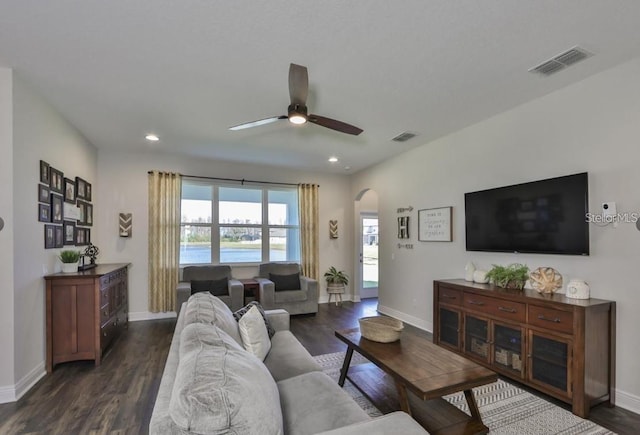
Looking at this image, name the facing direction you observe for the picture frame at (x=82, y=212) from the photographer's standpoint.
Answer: facing the viewer and to the right of the viewer

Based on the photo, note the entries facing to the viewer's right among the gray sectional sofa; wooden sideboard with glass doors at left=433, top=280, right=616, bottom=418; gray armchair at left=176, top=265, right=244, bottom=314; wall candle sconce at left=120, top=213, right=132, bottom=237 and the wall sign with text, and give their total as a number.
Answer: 1

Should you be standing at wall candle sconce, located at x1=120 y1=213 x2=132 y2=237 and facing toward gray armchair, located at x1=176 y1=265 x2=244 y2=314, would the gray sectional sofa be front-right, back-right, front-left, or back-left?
front-right

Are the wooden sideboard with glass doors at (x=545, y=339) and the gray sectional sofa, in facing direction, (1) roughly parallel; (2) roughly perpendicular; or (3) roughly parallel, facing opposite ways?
roughly parallel, facing opposite ways

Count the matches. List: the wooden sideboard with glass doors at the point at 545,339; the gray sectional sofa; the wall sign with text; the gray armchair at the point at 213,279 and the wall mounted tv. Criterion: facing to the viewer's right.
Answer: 1

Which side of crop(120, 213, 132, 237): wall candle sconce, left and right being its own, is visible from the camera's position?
front

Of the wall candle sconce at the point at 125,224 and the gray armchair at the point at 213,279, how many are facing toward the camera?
2

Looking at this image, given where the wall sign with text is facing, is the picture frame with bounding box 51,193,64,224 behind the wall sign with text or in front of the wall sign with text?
in front

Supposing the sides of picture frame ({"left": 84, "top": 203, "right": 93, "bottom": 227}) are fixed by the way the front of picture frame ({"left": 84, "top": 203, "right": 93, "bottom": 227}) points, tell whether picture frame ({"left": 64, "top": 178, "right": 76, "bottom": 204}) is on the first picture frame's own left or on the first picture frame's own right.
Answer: on the first picture frame's own right

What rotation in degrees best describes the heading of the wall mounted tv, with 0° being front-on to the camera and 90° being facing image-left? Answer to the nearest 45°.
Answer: approximately 45°

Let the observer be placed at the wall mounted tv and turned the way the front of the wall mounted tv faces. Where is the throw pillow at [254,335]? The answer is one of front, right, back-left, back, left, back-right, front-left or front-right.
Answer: front

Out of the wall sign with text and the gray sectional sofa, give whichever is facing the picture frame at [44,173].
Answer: the wall sign with text

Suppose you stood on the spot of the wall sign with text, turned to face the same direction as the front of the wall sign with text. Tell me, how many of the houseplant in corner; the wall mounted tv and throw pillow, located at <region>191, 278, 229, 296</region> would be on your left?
1

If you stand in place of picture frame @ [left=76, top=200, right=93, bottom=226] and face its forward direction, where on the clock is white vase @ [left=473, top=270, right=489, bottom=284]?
The white vase is roughly at 12 o'clock from the picture frame.

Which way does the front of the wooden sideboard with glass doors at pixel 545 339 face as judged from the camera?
facing the viewer and to the left of the viewer

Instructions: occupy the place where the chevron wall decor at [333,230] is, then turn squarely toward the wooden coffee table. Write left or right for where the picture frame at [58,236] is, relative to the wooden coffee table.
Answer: right

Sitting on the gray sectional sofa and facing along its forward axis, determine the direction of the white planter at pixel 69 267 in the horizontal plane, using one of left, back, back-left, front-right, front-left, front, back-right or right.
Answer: back-left

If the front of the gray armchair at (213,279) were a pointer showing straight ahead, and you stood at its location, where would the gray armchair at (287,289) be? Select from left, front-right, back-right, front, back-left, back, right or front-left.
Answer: left

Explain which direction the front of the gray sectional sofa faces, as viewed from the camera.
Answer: facing to the right of the viewer
